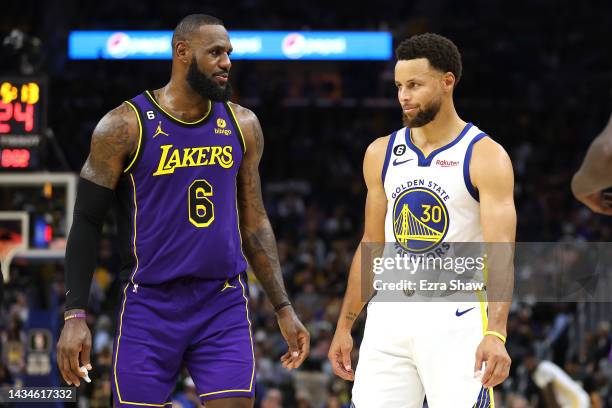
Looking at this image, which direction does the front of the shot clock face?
toward the camera
